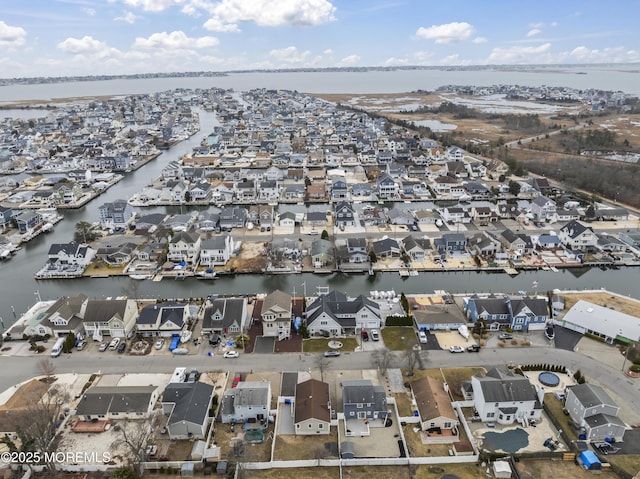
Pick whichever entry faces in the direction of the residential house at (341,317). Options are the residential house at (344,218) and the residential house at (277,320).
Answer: the residential house at (344,218)

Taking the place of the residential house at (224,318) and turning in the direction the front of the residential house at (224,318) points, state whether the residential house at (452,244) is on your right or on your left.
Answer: on your left

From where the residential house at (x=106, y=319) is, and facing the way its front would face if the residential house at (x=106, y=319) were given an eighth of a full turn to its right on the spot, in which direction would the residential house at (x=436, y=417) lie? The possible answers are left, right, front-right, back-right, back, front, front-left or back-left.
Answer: left

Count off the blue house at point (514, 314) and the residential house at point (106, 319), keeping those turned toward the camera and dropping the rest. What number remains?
2

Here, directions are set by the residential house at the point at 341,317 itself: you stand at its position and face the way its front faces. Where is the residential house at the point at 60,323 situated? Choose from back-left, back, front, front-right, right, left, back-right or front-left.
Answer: right

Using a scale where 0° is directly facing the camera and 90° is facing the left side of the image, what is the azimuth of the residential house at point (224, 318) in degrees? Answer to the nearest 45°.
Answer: approximately 0°

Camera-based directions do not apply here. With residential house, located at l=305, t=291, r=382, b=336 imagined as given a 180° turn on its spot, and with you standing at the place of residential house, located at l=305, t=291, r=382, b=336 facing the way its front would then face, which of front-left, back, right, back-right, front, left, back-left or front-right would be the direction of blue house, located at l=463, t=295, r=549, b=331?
right

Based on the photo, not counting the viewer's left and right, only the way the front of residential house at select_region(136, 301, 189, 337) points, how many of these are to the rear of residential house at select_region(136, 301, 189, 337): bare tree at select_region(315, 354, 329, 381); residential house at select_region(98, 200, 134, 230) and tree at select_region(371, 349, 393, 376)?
1

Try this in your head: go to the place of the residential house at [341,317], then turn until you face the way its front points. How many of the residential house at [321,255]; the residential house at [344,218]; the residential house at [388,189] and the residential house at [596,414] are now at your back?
3

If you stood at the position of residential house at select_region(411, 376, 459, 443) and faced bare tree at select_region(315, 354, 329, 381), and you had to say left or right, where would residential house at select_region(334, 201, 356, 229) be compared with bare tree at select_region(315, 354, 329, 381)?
right

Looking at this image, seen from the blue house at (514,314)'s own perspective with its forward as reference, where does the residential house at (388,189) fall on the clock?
The residential house is roughly at 5 o'clock from the blue house.
